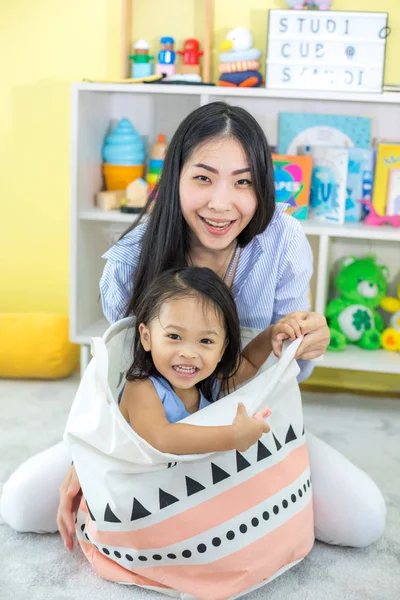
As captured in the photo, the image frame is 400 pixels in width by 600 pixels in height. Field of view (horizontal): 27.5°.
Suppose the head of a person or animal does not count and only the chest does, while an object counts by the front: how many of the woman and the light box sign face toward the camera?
2

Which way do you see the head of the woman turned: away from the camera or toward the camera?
toward the camera

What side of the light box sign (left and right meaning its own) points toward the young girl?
front

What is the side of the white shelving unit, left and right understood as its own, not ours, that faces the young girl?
front

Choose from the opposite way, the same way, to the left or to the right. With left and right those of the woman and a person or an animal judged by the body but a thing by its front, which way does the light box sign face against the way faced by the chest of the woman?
the same way

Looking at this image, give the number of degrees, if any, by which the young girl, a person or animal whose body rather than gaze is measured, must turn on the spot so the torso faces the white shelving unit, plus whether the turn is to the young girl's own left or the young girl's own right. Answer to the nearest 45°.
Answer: approximately 135° to the young girl's own left

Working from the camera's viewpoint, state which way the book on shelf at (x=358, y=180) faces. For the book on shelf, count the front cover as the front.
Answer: facing the viewer

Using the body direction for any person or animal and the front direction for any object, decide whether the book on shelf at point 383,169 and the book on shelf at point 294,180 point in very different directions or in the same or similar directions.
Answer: same or similar directions

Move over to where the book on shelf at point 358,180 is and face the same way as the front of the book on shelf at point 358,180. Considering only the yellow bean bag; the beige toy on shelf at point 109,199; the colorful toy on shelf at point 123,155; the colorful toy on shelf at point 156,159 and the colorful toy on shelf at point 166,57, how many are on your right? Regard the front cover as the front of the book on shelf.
5

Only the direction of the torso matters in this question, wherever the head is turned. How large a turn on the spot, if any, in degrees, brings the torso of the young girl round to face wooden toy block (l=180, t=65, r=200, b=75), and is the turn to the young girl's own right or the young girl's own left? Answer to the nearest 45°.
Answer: approximately 135° to the young girl's own left

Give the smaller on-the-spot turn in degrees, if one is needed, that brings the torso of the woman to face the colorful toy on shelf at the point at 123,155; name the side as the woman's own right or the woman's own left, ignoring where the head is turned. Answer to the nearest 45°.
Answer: approximately 180°

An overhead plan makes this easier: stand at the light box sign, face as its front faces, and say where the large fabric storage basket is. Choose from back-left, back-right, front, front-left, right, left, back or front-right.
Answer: front

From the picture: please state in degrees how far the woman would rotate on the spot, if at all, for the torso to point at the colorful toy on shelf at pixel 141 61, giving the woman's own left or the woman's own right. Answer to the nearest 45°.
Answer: approximately 180°

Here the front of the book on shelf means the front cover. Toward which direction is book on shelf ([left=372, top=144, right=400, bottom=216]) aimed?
toward the camera

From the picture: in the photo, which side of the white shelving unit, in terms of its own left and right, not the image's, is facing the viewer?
front

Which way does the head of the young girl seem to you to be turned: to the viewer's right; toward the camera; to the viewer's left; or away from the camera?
toward the camera

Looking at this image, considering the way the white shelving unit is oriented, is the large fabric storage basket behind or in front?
in front
